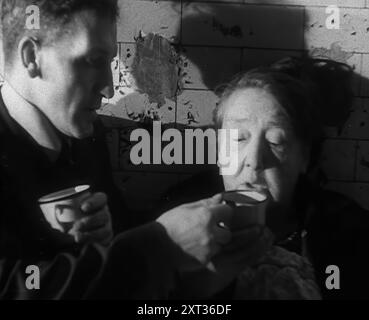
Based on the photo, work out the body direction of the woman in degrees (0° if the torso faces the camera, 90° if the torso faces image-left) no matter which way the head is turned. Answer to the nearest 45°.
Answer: approximately 45°

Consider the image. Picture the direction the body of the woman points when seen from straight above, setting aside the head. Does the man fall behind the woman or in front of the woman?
in front

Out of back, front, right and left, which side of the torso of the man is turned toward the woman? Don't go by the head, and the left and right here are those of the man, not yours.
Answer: front

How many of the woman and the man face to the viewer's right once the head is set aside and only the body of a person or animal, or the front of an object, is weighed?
1

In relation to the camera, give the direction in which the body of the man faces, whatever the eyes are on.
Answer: to the viewer's right

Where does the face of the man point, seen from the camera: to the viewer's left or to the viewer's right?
to the viewer's right
